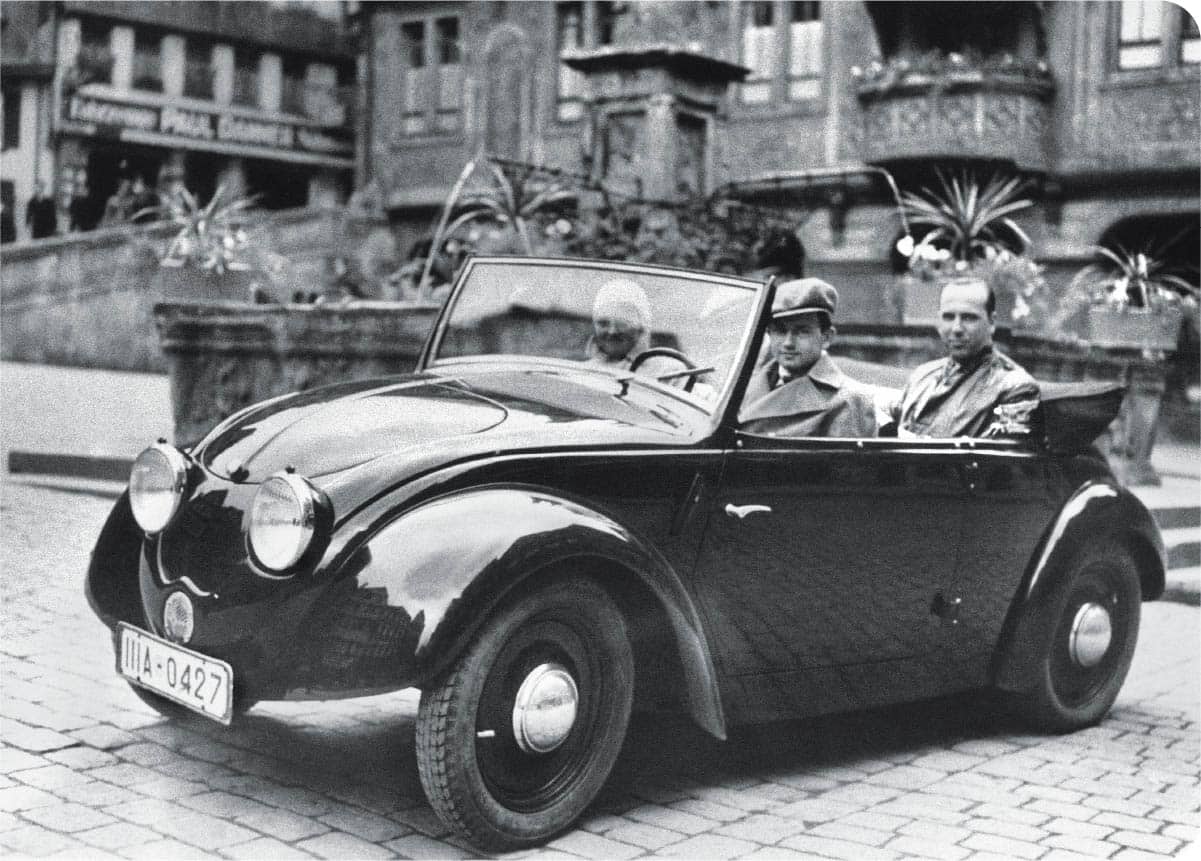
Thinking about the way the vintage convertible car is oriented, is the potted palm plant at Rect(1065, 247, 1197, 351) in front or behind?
behind

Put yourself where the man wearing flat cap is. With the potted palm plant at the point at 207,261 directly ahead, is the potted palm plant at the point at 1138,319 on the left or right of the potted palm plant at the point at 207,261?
right

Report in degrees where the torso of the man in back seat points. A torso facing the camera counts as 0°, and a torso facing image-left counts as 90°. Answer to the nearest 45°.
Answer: approximately 45°

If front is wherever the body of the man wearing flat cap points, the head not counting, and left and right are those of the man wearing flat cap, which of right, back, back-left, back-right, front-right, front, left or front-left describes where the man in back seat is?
back

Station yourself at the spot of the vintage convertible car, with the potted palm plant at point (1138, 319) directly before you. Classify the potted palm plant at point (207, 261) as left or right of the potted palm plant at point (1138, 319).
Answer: left

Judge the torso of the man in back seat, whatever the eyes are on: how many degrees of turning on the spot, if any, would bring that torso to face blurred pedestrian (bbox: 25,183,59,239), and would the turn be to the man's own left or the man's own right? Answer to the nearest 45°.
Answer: approximately 90° to the man's own right

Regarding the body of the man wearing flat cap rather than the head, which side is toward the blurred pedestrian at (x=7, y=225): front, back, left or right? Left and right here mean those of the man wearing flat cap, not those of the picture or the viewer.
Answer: right

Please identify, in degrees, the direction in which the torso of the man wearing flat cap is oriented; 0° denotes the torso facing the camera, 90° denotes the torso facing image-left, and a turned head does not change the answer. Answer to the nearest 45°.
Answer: approximately 45°

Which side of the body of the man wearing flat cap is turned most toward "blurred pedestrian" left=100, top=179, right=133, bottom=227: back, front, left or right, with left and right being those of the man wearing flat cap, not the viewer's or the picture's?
right
